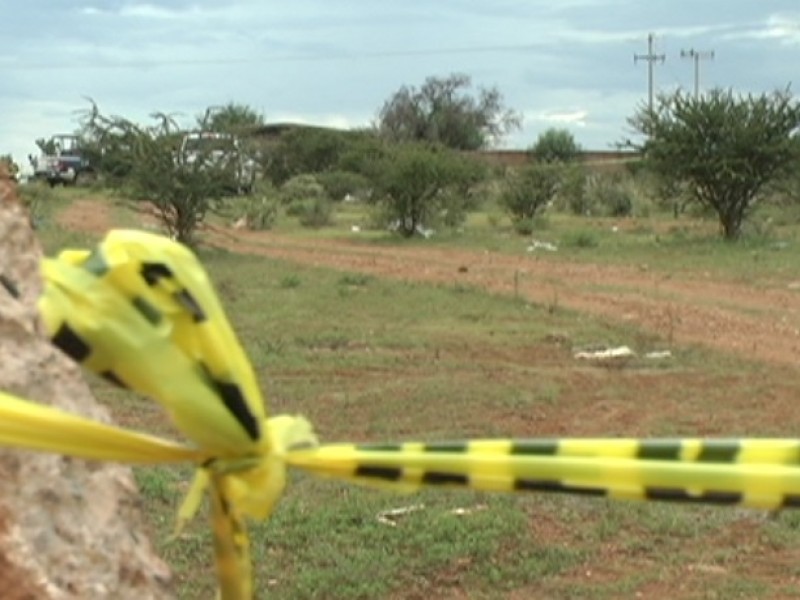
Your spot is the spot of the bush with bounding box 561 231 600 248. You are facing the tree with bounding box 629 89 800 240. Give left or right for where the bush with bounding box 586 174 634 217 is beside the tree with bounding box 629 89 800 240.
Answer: left
